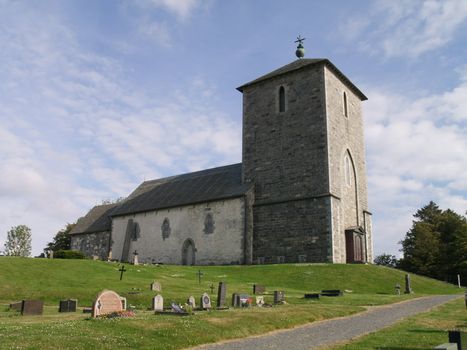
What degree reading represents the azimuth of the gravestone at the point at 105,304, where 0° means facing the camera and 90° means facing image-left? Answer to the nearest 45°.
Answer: approximately 315°

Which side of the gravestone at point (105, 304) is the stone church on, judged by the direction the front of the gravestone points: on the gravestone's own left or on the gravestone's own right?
on the gravestone's own left

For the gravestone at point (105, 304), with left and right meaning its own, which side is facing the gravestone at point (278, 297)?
left

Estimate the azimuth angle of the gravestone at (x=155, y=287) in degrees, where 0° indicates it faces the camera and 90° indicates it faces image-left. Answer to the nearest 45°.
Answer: approximately 0°

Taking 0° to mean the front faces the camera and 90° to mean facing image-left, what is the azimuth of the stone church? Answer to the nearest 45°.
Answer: approximately 315°

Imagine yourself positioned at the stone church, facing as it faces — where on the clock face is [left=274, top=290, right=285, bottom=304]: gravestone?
The gravestone is roughly at 2 o'clock from the stone church.

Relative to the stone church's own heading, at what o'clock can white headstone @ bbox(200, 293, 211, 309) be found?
The white headstone is roughly at 2 o'clock from the stone church.

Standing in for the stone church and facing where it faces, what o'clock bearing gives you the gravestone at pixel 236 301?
The gravestone is roughly at 2 o'clock from the stone church.
